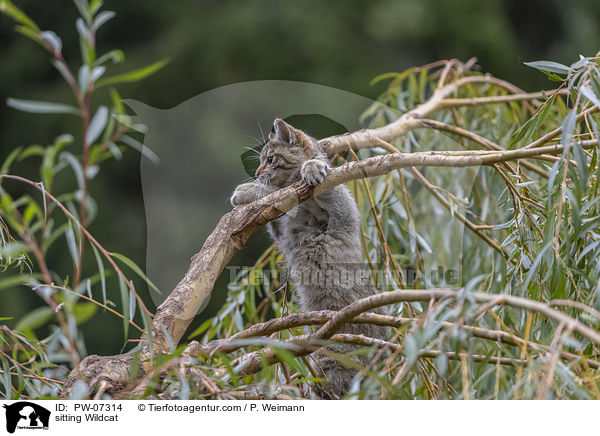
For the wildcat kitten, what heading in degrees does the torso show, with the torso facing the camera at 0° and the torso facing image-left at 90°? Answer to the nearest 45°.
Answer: approximately 45°
